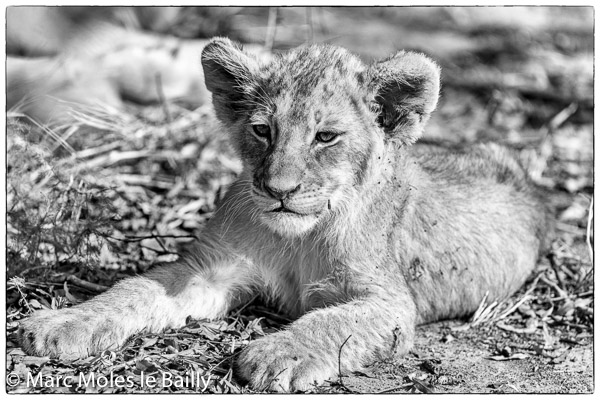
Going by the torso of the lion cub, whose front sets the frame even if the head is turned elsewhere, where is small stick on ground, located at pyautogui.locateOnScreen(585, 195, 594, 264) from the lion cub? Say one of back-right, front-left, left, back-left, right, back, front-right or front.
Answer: back

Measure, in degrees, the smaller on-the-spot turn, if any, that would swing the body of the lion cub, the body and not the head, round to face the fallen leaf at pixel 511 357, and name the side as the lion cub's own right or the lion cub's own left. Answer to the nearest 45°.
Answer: approximately 135° to the lion cub's own left

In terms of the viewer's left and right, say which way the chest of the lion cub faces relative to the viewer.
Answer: facing the viewer and to the left of the viewer

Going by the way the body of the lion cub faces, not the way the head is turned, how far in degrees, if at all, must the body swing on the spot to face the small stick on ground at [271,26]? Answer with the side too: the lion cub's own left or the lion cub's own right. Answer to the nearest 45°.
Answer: approximately 135° to the lion cub's own right
